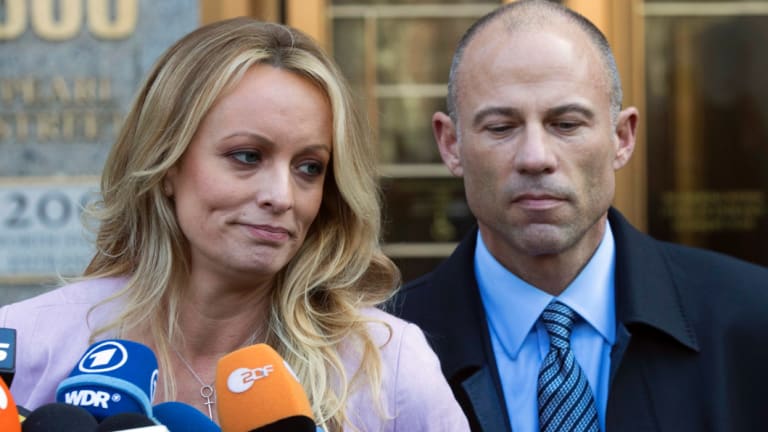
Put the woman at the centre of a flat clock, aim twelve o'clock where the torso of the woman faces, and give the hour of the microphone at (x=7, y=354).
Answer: The microphone is roughly at 1 o'clock from the woman.

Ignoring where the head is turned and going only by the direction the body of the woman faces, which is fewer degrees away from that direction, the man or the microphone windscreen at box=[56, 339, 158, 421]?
the microphone windscreen

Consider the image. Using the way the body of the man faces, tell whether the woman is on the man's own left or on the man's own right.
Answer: on the man's own right

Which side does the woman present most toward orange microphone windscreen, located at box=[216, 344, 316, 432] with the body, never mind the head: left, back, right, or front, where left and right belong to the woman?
front

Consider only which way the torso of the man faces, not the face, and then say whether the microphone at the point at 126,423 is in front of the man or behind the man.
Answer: in front

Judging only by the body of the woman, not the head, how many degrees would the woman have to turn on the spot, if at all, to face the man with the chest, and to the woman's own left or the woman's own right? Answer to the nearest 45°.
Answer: approximately 90° to the woman's own left

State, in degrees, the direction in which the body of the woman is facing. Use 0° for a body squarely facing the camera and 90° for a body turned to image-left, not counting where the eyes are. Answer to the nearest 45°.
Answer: approximately 0°

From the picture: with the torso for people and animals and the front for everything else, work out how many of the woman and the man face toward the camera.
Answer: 2
